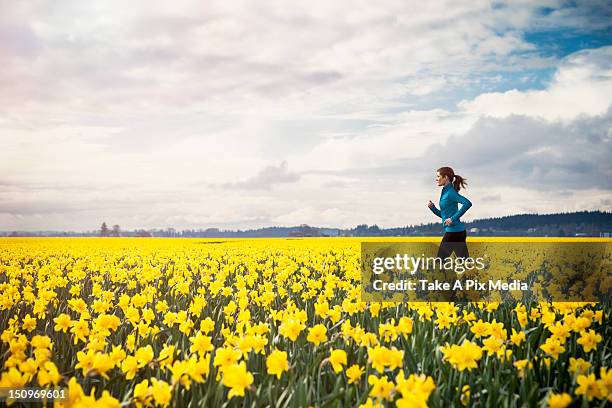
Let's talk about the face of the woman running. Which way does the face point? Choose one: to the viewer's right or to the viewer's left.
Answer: to the viewer's left

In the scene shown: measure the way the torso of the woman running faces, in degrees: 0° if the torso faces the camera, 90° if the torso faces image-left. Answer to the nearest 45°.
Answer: approximately 90°
